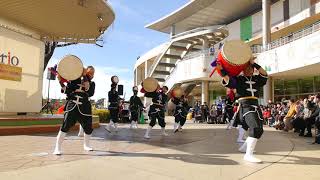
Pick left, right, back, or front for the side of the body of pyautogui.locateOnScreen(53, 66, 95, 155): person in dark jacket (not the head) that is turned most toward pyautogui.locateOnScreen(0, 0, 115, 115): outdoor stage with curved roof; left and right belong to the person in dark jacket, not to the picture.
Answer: back

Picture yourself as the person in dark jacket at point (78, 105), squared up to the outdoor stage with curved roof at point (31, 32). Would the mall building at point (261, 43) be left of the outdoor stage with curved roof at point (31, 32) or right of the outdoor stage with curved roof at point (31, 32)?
right

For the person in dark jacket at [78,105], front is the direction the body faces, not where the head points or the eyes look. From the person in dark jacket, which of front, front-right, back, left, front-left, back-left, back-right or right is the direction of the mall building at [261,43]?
back-left

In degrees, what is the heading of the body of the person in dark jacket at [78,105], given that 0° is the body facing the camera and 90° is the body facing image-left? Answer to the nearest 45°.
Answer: approximately 0°
